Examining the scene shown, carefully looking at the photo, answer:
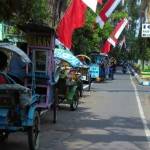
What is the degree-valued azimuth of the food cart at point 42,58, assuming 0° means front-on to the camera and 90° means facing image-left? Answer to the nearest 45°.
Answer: approximately 0°

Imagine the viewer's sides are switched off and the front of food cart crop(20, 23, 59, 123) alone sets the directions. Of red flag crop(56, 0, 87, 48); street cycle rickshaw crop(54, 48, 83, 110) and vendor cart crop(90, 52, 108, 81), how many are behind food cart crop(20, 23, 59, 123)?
3

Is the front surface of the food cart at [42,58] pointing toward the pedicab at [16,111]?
yes
